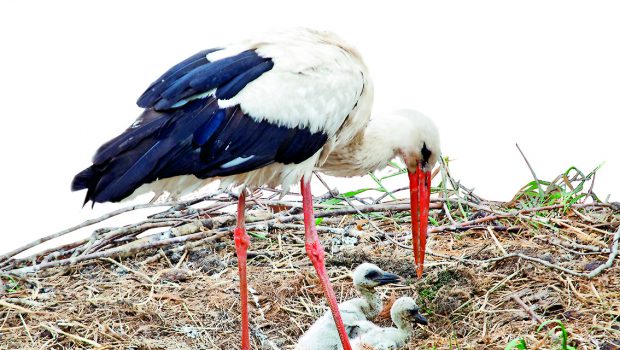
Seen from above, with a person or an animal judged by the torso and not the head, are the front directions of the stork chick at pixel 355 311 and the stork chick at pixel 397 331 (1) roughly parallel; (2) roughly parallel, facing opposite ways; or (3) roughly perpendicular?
roughly parallel

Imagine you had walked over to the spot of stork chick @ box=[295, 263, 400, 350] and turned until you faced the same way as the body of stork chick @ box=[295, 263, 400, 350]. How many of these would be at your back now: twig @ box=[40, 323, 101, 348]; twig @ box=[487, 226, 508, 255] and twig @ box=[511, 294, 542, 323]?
1

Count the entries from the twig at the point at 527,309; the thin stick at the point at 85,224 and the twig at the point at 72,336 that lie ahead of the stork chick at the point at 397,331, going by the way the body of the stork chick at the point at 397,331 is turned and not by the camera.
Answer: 1

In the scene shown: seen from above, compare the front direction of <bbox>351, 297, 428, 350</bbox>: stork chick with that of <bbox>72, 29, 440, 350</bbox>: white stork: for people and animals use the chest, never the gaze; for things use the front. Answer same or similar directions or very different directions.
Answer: same or similar directions

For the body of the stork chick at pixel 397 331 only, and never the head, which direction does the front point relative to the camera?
to the viewer's right

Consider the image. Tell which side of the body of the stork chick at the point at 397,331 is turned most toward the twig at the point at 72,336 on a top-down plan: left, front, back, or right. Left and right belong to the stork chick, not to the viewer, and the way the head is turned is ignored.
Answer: back

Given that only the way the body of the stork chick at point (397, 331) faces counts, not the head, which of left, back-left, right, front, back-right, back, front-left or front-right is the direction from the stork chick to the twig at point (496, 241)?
front-left

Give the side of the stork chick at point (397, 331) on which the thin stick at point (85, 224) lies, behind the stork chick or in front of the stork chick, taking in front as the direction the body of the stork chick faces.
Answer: behind

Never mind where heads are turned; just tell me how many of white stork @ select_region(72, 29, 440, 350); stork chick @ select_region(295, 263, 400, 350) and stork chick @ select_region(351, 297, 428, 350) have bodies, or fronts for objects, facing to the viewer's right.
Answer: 3

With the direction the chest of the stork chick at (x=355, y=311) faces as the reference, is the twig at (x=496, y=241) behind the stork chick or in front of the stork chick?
in front

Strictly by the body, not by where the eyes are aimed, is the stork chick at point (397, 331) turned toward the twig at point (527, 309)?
yes

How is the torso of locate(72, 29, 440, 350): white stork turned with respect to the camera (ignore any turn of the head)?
to the viewer's right

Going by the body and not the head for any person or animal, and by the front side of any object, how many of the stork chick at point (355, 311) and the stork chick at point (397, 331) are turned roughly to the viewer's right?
2

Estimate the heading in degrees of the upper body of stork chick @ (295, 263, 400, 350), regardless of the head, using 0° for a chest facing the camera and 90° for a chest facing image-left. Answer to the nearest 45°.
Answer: approximately 270°

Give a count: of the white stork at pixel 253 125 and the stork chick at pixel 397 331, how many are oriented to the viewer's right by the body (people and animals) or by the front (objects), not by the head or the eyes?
2

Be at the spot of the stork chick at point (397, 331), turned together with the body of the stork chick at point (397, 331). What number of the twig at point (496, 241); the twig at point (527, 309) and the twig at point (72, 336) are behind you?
1

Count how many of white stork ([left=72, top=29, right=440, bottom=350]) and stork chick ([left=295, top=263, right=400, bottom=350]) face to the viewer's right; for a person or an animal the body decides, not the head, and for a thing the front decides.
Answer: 2
